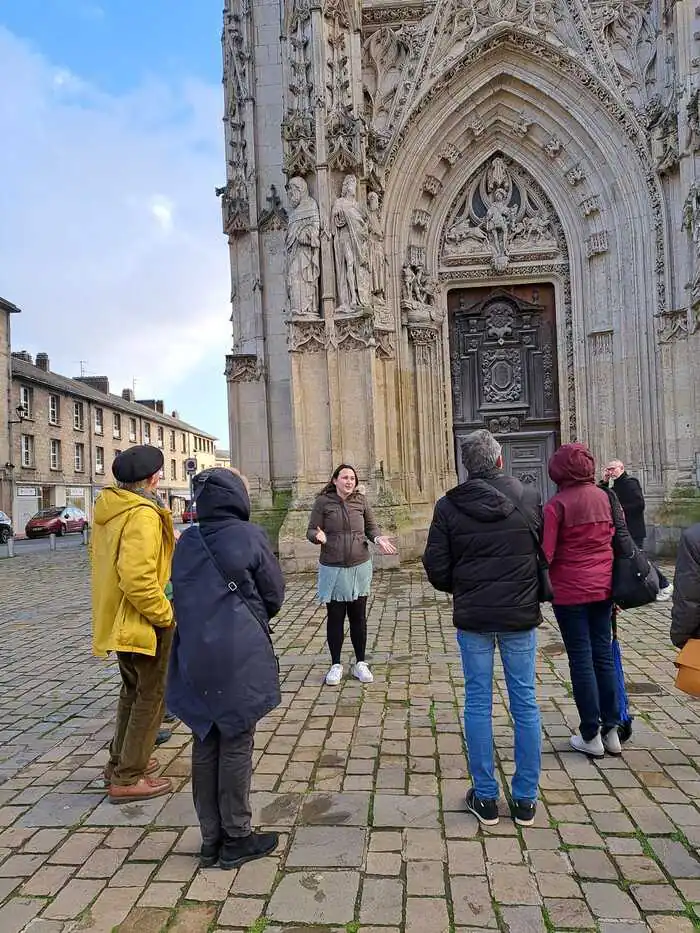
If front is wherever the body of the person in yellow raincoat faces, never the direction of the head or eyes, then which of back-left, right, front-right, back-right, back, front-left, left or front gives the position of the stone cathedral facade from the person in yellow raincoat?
front

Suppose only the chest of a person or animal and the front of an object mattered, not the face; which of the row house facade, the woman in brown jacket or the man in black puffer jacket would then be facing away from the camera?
the man in black puffer jacket

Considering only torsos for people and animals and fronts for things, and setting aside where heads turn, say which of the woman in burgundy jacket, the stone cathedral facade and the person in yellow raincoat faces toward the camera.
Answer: the stone cathedral facade

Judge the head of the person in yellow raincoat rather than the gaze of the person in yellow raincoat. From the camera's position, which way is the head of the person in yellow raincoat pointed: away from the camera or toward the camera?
away from the camera

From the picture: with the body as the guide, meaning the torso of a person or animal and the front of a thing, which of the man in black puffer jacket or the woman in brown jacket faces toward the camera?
the woman in brown jacket

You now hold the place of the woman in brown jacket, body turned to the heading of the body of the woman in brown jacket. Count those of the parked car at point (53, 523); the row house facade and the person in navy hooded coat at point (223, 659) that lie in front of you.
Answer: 1

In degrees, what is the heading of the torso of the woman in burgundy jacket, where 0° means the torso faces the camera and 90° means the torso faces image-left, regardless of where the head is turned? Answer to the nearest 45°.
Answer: approximately 135°

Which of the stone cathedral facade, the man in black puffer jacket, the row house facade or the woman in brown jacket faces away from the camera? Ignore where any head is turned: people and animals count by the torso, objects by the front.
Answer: the man in black puffer jacket

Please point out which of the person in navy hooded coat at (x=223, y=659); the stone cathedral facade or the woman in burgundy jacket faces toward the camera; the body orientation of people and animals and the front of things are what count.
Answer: the stone cathedral facade

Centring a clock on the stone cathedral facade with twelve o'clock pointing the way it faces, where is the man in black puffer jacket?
The man in black puffer jacket is roughly at 12 o'clock from the stone cathedral facade.

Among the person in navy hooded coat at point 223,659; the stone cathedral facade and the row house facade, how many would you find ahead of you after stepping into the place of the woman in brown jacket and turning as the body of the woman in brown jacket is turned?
1

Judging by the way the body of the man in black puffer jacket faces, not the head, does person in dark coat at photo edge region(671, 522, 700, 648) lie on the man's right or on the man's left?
on the man's right

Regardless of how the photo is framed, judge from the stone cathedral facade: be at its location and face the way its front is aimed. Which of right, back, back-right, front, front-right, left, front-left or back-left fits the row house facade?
back-right

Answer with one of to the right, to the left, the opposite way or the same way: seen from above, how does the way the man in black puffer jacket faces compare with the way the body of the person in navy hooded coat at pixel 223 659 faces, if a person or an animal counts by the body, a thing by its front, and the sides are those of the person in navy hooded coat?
the same way

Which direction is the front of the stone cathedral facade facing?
toward the camera

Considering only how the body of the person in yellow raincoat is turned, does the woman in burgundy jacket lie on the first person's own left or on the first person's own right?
on the first person's own right

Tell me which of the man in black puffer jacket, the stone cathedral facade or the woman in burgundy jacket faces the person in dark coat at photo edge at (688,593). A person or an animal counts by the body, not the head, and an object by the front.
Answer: the stone cathedral facade

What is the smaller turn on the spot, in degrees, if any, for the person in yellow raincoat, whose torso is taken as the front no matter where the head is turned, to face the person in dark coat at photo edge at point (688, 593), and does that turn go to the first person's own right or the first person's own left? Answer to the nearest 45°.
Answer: approximately 90° to the first person's own right

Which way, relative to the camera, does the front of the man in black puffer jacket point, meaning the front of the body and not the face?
away from the camera

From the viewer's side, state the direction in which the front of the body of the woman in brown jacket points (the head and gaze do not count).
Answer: toward the camera

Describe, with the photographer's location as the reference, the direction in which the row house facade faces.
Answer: facing the viewer and to the right of the viewer

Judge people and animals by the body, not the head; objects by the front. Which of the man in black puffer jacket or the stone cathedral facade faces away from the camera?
the man in black puffer jacket

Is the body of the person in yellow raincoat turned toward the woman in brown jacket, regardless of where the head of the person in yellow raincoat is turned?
yes

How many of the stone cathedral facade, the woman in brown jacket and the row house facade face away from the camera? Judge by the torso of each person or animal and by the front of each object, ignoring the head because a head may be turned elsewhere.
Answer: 0
